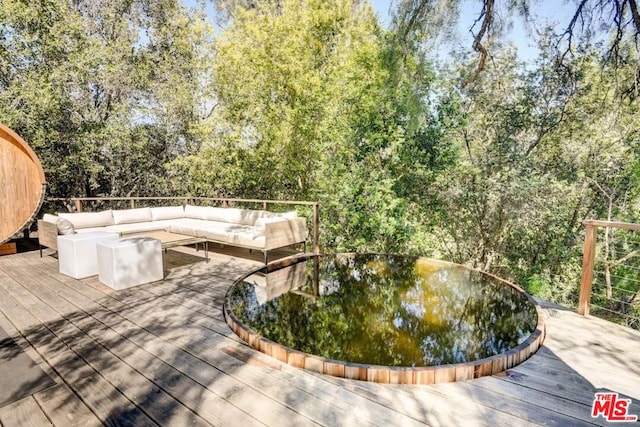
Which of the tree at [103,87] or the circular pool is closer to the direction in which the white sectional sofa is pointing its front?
the circular pool

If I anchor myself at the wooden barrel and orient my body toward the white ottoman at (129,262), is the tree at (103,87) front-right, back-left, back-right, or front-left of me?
back-left

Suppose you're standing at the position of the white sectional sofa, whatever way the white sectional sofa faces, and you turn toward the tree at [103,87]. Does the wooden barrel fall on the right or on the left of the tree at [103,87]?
left

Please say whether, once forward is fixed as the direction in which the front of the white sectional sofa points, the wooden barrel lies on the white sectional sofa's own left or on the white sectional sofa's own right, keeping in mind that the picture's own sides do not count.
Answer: on the white sectional sofa's own right

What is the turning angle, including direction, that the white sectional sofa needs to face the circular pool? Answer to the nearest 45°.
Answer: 0° — it already faces it

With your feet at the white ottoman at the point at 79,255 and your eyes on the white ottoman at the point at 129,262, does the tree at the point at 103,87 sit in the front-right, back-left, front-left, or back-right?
back-left

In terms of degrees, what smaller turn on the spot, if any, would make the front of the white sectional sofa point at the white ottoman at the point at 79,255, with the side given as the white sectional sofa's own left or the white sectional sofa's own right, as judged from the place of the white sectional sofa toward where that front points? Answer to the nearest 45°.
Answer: approximately 45° to the white sectional sofa's own right

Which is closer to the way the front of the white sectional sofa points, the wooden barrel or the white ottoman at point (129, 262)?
the white ottoman

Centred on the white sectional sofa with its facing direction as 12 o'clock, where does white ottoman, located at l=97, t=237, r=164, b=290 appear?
The white ottoman is roughly at 1 o'clock from the white sectional sofa.

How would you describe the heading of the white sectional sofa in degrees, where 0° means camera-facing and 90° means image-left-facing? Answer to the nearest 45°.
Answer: approximately 0°

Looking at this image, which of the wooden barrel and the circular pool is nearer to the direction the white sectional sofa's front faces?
the circular pool
